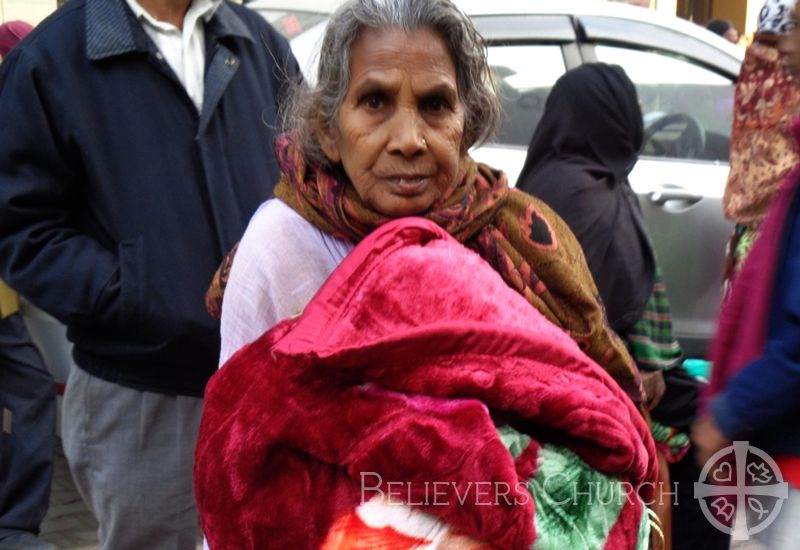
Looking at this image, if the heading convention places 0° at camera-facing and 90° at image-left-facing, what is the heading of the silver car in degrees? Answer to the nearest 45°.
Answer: approximately 270°

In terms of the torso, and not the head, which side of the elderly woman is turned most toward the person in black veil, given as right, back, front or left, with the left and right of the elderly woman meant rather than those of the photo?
back

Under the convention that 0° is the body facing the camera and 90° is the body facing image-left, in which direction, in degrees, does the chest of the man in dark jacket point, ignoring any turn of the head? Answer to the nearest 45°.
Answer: approximately 315°

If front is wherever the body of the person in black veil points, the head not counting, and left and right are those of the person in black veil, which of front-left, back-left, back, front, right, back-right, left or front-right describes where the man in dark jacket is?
back

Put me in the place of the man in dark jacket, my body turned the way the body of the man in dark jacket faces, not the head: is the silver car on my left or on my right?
on my left

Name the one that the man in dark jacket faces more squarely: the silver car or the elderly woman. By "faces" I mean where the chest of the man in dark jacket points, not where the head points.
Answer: the elderly woman

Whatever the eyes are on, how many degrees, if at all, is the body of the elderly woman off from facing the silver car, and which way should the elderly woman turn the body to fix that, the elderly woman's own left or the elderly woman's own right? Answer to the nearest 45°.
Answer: approximately 180°

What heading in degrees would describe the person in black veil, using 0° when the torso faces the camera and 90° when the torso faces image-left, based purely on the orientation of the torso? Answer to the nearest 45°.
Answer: approximately 225°

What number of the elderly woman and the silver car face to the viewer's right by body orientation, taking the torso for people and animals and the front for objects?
1

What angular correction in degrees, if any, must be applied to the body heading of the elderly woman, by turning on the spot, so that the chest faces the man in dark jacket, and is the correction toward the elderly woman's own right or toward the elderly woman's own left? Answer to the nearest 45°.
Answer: approximately 135° to the elderly woman's own right

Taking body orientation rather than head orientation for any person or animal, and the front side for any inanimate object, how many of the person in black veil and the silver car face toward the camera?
0
